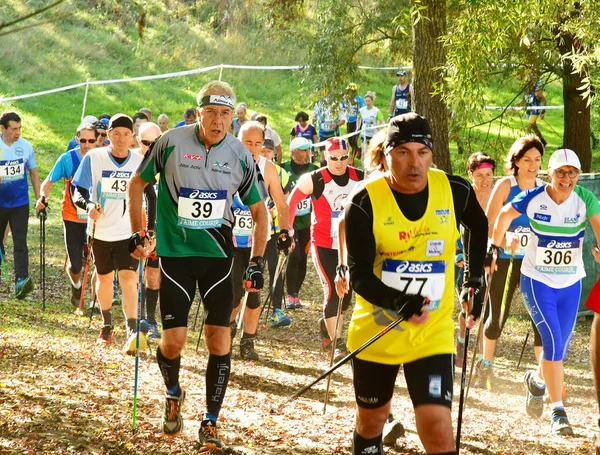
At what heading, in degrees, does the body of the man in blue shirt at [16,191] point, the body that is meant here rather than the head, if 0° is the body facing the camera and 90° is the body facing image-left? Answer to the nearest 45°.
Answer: approximately 0°

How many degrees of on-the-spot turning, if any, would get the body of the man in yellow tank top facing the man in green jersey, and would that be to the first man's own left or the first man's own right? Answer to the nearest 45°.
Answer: approximately 135° to the first man's own right

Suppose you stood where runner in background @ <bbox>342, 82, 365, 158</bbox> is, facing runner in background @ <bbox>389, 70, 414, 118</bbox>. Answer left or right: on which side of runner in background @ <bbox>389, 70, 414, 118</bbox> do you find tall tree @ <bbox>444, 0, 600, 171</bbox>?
right

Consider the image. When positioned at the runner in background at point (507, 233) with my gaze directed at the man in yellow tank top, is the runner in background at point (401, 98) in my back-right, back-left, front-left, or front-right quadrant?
back-right

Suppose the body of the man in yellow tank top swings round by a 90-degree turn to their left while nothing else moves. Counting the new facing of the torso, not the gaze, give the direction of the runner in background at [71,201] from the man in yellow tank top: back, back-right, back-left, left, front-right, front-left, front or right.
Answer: back-left

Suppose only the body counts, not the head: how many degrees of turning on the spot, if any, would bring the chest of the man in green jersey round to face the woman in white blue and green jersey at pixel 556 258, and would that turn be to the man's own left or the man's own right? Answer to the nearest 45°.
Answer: approximately 90° to the man's own left

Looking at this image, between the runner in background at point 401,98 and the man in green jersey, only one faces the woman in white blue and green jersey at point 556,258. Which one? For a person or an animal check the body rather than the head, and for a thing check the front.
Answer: the runner in background

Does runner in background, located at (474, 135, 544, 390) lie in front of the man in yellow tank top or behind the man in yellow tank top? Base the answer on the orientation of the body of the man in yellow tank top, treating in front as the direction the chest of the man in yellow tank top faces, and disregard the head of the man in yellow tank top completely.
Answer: behind

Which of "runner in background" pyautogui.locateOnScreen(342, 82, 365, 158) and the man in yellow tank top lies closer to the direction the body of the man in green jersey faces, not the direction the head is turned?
the man in yellow tank top
